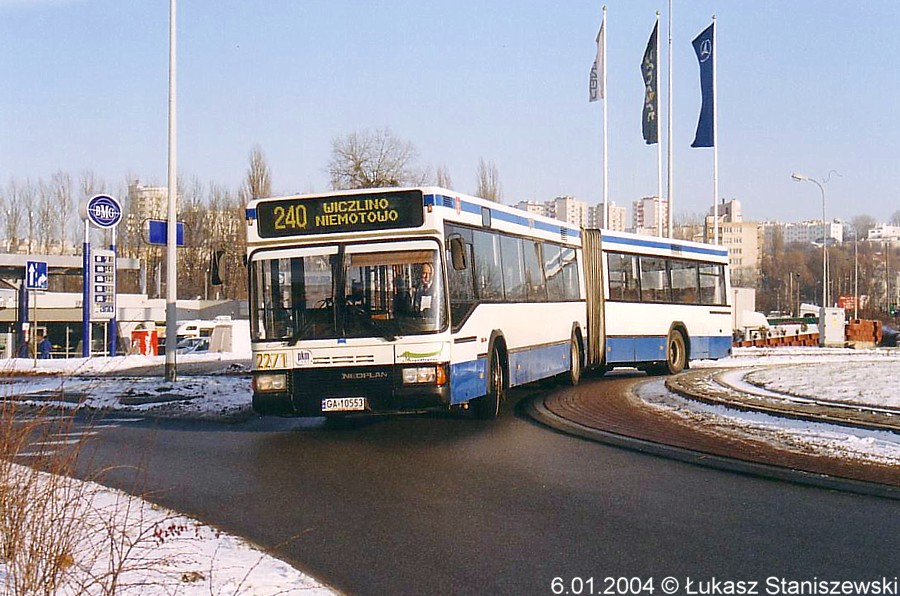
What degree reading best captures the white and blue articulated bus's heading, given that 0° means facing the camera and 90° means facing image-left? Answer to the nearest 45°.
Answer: approximately 45°

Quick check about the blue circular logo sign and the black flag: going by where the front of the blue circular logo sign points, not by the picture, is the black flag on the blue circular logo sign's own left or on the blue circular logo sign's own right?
on the blue circular logo sign's own left

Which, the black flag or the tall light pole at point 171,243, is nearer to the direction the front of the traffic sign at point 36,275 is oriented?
the tall light pole

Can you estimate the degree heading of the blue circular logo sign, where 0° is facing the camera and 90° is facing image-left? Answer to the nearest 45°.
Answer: approximately 0°

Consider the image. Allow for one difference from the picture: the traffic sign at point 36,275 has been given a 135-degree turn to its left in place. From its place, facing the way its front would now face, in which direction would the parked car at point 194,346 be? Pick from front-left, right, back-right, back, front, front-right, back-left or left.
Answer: front

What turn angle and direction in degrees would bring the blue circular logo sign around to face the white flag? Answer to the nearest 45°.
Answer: approximately 90° to its left

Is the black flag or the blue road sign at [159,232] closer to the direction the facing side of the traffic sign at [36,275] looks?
the blue road sign

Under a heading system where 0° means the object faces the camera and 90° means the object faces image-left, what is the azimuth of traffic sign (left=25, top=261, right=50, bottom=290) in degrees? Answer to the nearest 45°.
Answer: approximately 0°

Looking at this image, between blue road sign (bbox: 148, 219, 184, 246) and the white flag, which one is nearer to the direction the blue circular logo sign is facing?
the blue road sign

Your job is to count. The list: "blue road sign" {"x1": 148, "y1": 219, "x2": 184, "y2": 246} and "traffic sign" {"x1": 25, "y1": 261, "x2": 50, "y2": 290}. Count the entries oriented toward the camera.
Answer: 2
